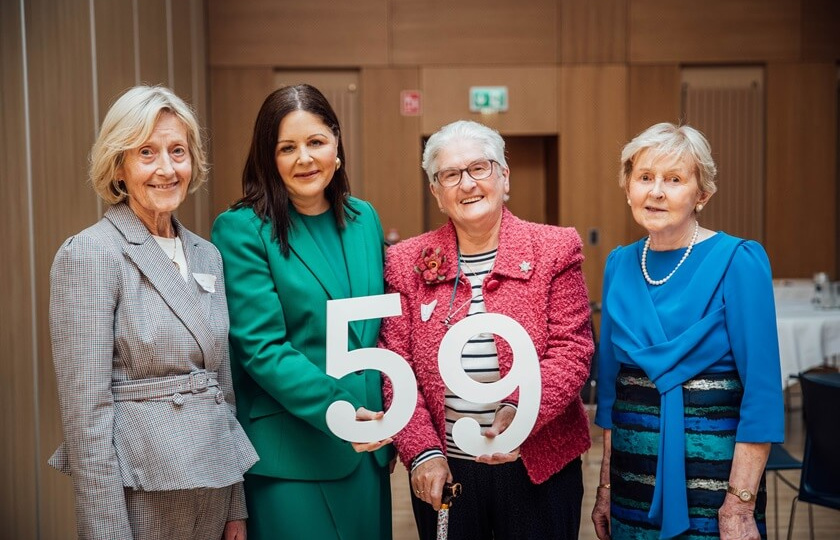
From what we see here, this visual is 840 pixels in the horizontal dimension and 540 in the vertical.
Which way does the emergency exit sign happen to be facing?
toward the camera

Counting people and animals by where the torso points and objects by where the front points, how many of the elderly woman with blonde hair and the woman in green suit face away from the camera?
0

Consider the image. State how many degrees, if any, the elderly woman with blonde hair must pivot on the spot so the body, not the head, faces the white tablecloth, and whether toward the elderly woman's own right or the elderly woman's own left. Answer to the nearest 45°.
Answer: approximately 90° to the elderly woman's own left

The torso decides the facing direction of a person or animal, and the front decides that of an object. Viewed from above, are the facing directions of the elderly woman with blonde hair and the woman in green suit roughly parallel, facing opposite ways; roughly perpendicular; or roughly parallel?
roughly parallel

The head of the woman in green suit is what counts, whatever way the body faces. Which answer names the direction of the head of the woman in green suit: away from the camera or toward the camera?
toward the camera

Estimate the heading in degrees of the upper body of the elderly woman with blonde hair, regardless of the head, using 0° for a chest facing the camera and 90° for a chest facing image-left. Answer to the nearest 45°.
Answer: approximately 315°

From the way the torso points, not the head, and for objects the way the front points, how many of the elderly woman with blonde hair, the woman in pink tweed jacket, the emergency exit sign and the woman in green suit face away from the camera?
0

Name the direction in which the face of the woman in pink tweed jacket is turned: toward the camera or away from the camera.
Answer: toward the camera

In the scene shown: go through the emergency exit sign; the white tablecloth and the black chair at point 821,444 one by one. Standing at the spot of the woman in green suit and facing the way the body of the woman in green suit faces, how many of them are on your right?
0

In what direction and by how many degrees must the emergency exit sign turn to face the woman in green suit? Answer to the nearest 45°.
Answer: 0° — it already faces them

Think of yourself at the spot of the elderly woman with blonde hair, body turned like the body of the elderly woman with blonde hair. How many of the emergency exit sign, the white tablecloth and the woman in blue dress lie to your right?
0

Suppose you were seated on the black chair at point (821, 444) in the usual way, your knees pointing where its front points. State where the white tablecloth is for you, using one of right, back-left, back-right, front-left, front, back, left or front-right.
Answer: front

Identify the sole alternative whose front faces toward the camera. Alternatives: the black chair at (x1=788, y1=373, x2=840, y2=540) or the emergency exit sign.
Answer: the emergency exit sign

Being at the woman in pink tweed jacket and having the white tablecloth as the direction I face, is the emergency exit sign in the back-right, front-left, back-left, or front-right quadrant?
front-left

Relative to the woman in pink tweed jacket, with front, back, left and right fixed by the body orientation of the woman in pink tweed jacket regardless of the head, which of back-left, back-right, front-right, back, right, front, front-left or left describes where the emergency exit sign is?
back

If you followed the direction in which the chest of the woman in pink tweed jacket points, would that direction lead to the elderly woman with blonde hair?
no

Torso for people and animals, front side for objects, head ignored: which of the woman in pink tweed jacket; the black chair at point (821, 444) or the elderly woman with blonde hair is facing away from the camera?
the black chair

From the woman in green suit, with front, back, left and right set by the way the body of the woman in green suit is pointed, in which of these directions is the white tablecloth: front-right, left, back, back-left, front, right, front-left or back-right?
left

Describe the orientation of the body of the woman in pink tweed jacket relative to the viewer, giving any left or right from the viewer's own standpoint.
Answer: facing the viewer

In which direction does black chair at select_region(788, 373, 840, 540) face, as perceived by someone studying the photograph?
facing away from the viewer
